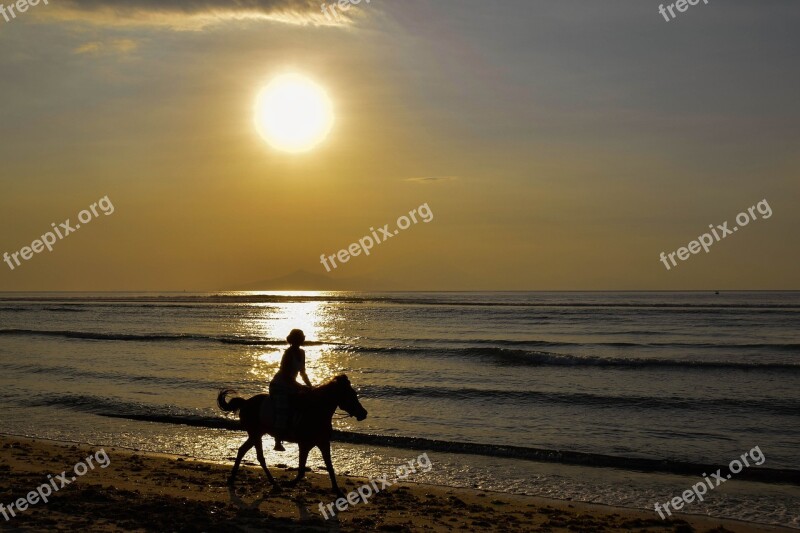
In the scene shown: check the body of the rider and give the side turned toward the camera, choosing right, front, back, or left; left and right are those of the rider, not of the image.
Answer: right
